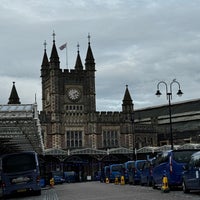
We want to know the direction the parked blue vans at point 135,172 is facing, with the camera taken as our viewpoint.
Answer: facing the viewer and to the left of the viewer

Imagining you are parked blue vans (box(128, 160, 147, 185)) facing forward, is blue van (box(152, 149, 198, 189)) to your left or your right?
on your left
